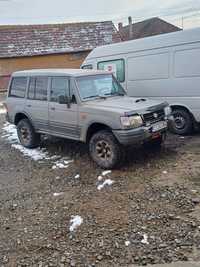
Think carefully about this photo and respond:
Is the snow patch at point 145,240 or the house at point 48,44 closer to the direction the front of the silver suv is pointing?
the snow patch

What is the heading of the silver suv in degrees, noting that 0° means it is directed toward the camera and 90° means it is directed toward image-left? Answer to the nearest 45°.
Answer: approximately 315°

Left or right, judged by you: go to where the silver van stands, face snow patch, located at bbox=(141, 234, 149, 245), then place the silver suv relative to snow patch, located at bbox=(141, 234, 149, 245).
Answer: right

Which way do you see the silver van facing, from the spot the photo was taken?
facing away from the viewer and to the left of the viewer

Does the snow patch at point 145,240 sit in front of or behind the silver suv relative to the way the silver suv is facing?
in front

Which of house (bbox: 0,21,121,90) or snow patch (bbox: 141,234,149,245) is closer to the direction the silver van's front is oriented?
the house

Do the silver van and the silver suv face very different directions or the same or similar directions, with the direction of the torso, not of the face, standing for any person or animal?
very different directions

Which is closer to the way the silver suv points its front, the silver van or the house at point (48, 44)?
the silver van

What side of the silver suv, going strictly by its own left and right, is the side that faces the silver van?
left

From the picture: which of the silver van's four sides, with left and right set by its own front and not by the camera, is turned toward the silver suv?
left

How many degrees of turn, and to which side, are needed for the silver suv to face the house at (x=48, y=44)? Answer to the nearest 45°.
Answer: approximately 135° to its left

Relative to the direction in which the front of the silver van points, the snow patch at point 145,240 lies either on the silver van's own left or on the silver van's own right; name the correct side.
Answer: on the silver van's own left
